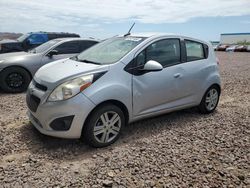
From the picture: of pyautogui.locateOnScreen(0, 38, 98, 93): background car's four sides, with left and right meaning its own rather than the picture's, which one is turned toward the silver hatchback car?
left

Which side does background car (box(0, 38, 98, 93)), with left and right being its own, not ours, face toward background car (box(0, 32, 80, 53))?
right

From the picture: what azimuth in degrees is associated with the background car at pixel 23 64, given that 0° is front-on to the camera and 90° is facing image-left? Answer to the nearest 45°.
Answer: approximately 90°

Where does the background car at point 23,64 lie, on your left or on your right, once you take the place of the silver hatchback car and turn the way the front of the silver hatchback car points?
on your right

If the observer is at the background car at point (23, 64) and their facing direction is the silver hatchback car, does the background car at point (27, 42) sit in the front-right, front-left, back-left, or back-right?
back-left

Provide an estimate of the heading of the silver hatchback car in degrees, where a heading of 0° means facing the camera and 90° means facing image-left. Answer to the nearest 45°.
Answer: approximately 45°

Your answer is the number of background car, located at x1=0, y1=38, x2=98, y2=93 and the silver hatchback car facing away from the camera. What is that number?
0

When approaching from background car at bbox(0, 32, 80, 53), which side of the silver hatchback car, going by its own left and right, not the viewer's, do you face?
right
